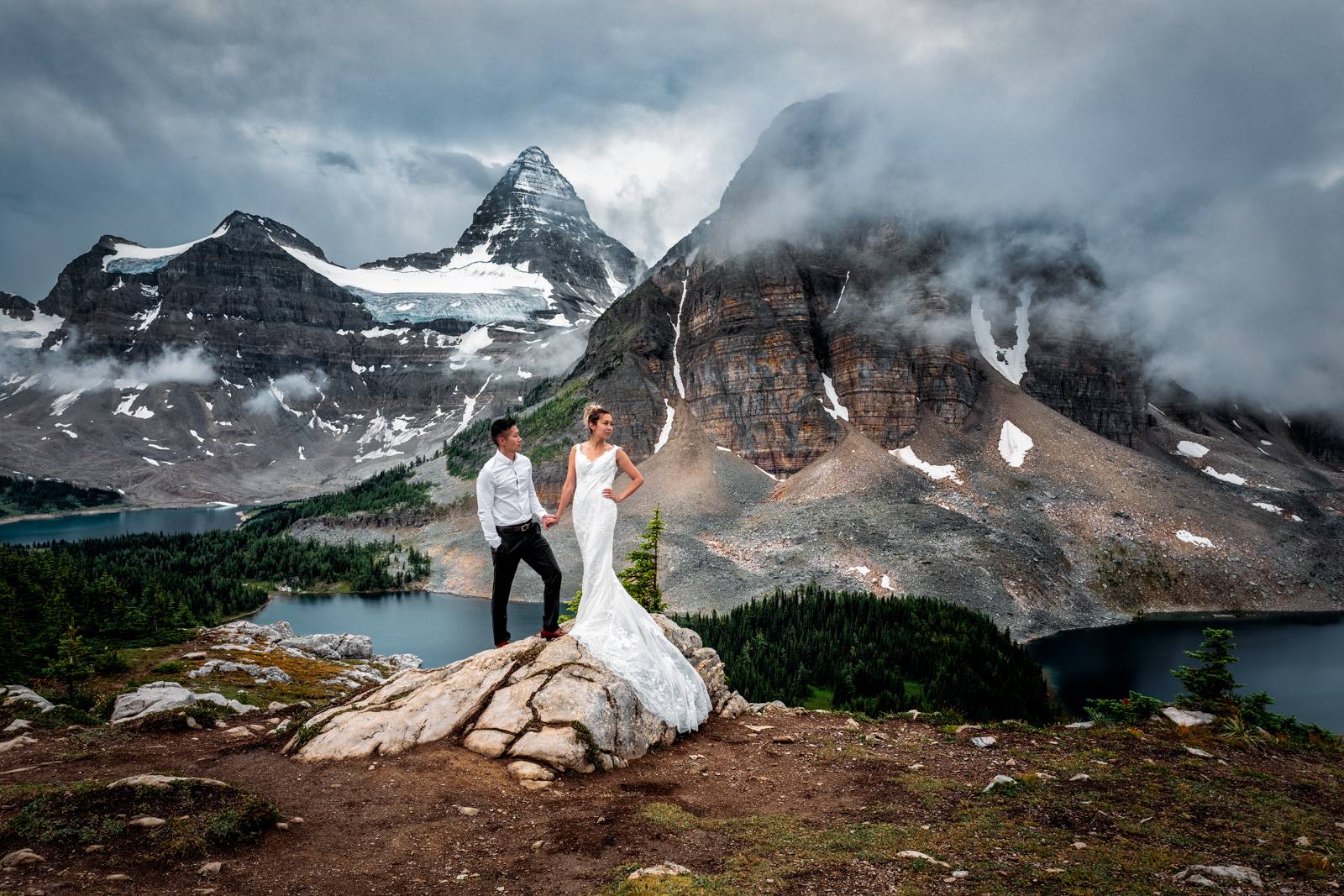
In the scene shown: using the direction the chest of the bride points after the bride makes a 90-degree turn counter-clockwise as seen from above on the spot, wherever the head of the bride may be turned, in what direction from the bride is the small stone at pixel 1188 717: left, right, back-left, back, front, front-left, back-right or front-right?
front

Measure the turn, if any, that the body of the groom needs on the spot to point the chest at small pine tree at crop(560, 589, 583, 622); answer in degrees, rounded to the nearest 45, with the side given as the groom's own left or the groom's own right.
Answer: approximately 135° to the groom's own left

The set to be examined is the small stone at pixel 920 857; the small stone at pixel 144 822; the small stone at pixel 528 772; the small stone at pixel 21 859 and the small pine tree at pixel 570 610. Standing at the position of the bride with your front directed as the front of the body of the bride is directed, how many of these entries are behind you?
1

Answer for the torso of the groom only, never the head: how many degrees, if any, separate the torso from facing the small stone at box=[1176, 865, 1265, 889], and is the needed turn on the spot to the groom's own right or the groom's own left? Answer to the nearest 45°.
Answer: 0° — they already face it

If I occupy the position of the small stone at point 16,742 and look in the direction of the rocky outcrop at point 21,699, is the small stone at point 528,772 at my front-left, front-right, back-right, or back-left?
back-right

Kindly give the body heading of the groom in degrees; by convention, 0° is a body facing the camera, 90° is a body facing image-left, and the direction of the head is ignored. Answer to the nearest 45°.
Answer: approximately 315°

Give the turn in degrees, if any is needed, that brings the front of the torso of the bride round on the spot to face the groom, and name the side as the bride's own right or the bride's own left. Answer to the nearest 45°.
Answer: approximately 90° to the bride's own right

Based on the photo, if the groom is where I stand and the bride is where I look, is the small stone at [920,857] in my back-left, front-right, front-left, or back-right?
front-right

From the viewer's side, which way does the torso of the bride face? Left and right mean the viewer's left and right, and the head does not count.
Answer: facing the viewer
